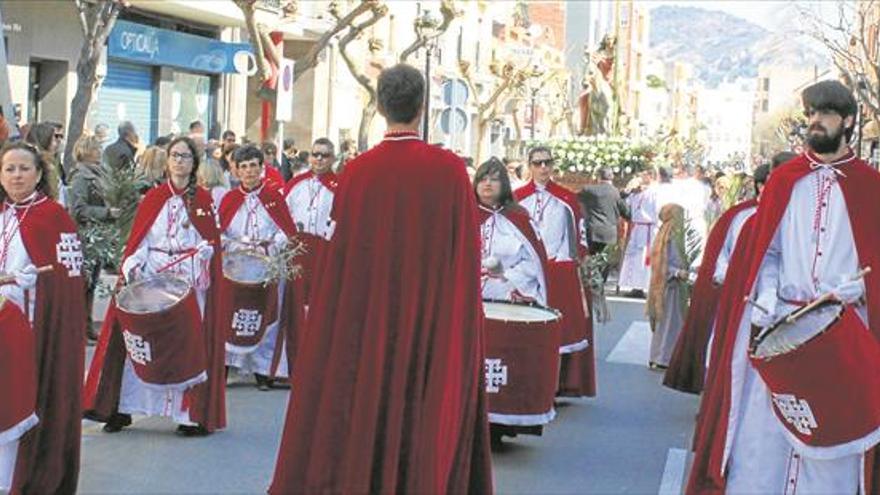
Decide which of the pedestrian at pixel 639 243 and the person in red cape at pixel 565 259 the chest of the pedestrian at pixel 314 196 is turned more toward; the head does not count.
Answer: the person in red cape

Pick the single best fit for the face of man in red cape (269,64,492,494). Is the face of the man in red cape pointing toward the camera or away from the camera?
away from the camera

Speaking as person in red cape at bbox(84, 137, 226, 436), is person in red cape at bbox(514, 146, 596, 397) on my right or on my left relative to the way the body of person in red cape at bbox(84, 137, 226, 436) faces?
on my left

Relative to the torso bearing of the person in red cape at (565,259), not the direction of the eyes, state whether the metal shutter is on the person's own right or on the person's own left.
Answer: on the person's own right

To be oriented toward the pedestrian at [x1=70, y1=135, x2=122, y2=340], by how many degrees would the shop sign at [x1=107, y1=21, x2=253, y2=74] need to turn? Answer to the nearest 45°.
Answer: approximately 45° to its right

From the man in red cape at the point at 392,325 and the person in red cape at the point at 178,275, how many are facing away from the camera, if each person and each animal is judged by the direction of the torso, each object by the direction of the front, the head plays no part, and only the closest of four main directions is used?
1

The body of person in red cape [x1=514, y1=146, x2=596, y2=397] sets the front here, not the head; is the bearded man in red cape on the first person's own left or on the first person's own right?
on the first person's own left

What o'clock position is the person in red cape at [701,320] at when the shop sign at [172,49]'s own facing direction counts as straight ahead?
The person in red cape is roughly at 1 o'clock from the shop sign.

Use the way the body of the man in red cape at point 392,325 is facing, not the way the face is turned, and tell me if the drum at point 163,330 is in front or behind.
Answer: in front

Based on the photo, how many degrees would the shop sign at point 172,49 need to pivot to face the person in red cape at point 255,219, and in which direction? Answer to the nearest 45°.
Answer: approximately 45° to its right

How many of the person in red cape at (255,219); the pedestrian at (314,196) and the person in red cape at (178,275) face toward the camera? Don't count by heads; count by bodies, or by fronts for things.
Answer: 3

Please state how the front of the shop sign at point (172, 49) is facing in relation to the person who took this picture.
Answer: facing the viewer and to the right of the viewer

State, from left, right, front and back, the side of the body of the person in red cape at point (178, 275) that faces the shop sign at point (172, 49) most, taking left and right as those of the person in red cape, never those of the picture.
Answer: back
